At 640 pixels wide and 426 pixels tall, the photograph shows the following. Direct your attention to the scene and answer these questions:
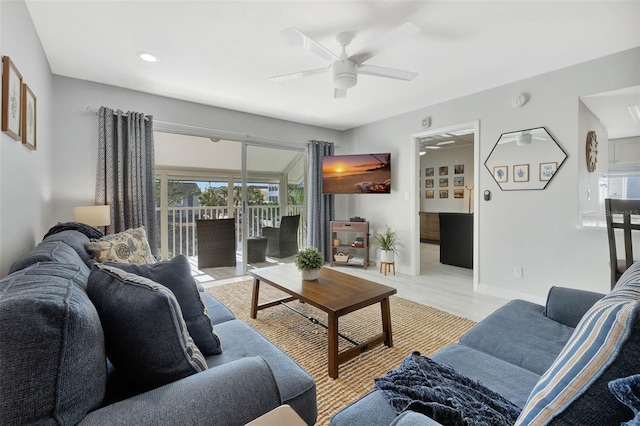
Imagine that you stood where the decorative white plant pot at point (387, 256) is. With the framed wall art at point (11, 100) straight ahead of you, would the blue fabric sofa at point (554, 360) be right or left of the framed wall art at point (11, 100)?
left

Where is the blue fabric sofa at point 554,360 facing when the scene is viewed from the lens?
facing away from the viewer and to the left of the viewer

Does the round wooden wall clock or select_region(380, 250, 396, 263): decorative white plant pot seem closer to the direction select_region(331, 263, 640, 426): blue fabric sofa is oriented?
the decorative white plant pot

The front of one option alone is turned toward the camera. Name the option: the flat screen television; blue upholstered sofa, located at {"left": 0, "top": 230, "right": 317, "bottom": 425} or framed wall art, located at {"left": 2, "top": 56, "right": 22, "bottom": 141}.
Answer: the flat screen television

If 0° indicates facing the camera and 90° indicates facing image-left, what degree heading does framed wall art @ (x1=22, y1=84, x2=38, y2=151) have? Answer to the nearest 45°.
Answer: approximately 270°

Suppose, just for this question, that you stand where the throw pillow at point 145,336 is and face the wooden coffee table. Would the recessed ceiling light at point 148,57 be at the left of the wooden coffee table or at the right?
left

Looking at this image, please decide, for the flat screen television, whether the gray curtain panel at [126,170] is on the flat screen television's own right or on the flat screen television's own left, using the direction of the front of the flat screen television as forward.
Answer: on the flat screen television's own right

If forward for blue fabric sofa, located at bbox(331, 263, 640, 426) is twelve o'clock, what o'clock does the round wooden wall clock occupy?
The round wooden wall clock is roughly at 2 o'clock from the blue fabric sofa.

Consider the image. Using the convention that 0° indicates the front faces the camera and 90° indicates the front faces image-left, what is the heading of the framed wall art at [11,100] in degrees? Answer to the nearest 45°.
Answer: approximately 270°

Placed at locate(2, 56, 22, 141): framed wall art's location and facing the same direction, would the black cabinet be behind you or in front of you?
in front

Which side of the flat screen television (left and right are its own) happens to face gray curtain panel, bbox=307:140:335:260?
right

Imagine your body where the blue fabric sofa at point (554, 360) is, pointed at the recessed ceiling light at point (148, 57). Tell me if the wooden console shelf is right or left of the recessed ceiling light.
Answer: right
